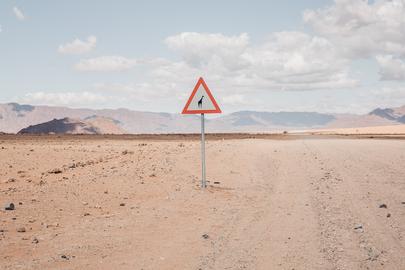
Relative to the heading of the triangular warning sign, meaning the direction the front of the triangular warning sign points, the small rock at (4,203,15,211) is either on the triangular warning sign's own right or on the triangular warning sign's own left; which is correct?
on the triangular warning sign's own right

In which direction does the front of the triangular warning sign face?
toward the camera
